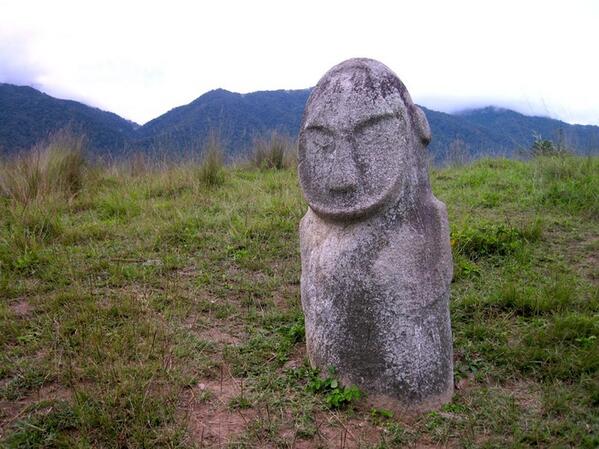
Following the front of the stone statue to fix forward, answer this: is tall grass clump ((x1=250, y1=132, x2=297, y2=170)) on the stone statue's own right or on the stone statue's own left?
on the stone statue's own right

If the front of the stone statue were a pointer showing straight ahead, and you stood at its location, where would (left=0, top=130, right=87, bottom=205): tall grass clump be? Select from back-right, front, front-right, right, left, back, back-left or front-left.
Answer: right

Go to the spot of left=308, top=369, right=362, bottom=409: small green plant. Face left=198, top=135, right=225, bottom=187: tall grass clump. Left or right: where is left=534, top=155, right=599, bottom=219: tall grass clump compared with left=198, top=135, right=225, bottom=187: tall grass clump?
right

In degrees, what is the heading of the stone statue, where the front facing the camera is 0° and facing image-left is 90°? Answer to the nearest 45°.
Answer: approximately 45°

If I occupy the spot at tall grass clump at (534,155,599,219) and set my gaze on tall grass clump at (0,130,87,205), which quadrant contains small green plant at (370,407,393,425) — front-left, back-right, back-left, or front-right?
front-left

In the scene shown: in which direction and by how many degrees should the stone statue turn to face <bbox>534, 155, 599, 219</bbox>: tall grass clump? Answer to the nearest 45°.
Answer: approximately 180°

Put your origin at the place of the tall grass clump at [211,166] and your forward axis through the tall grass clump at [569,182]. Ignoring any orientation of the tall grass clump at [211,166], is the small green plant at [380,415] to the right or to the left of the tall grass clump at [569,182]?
right

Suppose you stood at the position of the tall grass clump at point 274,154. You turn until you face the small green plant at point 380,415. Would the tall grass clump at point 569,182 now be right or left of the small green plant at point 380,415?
left

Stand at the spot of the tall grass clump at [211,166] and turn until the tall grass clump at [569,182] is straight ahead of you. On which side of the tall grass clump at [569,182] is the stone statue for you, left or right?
right
